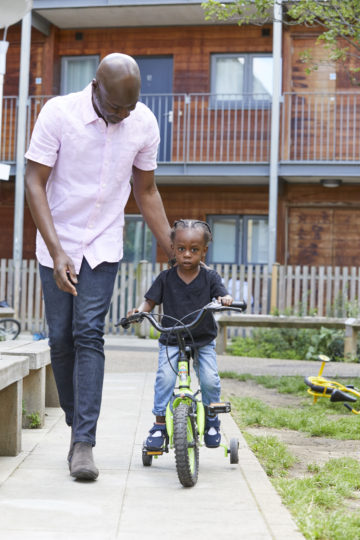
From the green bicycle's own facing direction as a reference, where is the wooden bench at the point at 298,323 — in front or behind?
behind

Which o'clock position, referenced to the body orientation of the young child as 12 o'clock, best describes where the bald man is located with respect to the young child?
The bald man is roughly at 2 o'clock from the young child.

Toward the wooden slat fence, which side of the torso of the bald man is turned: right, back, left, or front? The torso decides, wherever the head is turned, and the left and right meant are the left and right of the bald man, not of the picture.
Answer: back

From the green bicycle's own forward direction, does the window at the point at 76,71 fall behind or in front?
behind

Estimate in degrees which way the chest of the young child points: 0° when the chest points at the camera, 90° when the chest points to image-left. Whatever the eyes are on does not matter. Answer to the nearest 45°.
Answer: approximately 0°

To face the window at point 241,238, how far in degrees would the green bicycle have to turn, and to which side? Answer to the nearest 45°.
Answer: approximately 180°

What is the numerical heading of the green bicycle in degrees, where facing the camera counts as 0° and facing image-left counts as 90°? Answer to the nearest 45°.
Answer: approximately 0°
